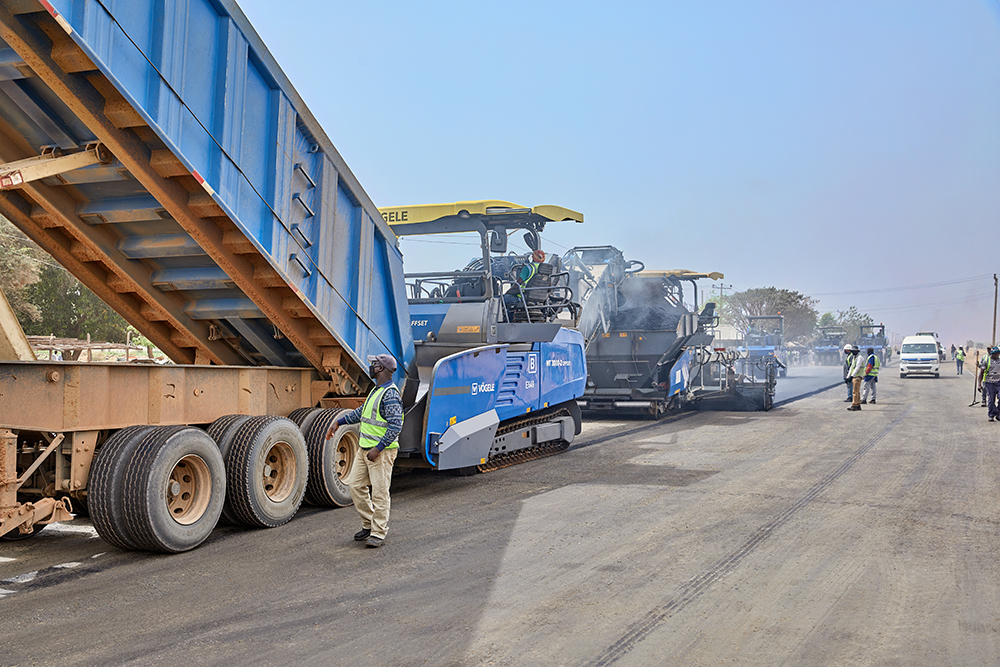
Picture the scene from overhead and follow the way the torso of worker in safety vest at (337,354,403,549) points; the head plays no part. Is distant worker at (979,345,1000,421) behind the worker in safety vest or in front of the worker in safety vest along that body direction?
behind

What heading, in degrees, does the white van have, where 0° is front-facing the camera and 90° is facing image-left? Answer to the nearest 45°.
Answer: approximately 0°

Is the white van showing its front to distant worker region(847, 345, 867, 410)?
yes

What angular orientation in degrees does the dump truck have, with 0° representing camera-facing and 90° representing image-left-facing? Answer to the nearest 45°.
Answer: approximately 45°

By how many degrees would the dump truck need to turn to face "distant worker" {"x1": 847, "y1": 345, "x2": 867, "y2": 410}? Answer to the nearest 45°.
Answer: approximately 180°

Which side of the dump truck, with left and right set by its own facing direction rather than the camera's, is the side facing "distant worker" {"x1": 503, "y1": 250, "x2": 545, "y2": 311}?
back

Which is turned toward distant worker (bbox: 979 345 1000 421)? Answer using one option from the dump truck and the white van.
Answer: the white van

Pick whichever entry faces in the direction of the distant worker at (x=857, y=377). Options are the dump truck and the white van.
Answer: the white van

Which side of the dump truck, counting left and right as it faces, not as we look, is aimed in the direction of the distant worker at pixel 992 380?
back
